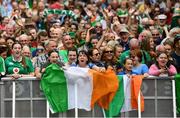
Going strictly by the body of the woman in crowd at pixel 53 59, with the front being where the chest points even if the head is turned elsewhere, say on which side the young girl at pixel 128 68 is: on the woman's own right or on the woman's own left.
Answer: on the woman's own left

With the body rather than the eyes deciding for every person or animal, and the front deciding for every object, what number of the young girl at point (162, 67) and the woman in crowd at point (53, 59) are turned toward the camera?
2

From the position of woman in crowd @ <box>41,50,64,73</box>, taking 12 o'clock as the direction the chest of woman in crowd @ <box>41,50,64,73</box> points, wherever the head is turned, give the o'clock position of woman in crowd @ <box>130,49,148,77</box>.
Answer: woman in crowd @ <box>130,49,148,77</box> is roughly at 9 o'clock from woman in crowd @ <box>41,50,64,73</box>.

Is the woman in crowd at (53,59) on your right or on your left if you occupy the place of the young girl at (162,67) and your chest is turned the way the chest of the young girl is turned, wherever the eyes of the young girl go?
on your right

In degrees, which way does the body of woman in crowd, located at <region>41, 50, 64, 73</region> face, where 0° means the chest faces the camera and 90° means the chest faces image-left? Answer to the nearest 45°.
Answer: approximately 0°
